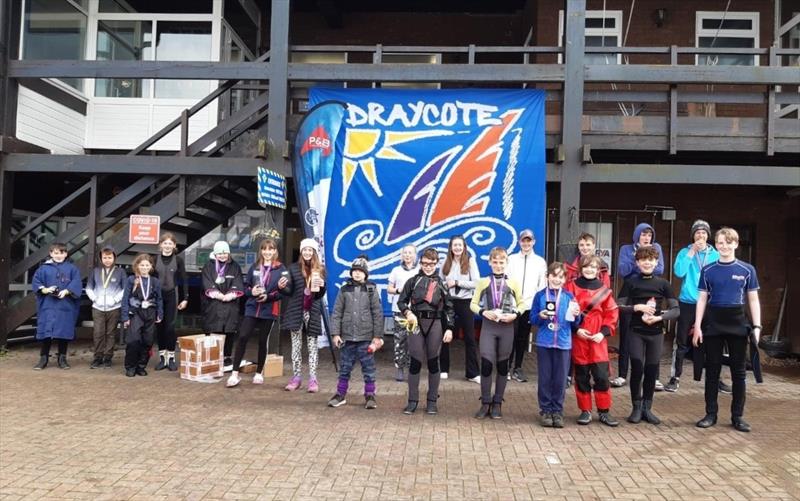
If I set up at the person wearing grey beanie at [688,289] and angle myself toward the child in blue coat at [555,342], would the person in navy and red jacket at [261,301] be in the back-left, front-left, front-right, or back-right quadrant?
front-right

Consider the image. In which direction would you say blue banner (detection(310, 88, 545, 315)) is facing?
toward the camera

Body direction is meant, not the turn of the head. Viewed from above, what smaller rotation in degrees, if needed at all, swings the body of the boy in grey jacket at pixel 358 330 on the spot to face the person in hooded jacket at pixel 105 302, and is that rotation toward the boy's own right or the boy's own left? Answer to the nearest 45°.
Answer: approximately 135° to the boy's own right

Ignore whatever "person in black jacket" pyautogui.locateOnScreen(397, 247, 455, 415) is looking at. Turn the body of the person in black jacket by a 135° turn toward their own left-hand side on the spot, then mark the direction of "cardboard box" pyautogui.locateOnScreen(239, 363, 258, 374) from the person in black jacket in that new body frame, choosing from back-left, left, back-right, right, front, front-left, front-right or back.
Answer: left

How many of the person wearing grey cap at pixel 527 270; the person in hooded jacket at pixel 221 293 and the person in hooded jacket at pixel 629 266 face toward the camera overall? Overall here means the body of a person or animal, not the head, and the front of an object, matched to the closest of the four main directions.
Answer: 3

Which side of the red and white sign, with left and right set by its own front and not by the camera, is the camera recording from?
front

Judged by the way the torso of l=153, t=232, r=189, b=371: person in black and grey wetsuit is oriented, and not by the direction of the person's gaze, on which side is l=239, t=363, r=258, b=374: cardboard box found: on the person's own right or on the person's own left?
on the person's own left

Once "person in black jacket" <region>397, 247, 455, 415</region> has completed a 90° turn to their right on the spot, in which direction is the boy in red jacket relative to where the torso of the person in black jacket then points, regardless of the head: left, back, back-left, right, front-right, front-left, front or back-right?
back

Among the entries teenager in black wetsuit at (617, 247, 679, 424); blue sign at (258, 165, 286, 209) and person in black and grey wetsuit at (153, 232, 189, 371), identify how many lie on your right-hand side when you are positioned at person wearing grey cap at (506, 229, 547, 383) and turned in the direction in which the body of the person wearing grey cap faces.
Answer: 2

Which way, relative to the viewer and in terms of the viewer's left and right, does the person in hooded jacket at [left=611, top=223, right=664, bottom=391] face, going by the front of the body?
facing the viewer
